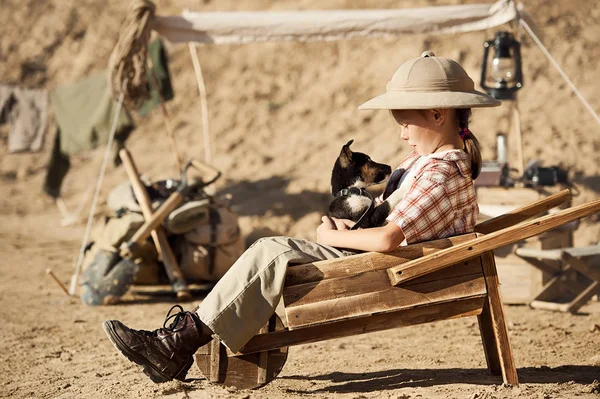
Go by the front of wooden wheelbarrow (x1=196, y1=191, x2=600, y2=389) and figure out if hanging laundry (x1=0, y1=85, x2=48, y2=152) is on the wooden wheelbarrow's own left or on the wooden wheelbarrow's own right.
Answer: on the wooden wheelbarrow's own right

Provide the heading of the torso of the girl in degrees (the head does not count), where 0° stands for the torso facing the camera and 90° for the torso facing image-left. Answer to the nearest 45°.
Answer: approximately 90°

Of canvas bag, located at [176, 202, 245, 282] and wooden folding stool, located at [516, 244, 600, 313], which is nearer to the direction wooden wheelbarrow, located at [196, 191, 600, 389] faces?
the canvas bag

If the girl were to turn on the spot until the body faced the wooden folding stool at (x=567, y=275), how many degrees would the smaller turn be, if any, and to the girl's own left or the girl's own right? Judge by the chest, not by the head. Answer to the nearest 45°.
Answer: approximately 135° to the girl's own right

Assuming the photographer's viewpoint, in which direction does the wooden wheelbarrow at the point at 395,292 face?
facing to the left of the viewer
